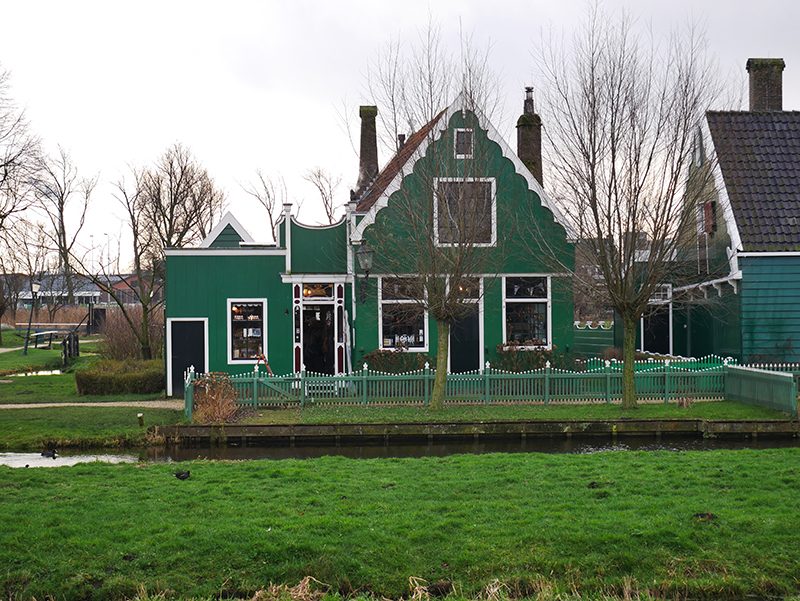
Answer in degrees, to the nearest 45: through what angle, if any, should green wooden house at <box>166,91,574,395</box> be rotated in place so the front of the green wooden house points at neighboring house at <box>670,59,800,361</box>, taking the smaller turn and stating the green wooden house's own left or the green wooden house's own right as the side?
approximately 90° to the green wooden house's own left

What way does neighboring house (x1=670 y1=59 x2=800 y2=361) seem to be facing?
to the viewer's left

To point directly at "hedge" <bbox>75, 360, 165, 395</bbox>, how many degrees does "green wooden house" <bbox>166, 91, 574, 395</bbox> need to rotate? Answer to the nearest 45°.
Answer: approximately 90° to its right

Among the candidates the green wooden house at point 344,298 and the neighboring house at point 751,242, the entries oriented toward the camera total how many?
1

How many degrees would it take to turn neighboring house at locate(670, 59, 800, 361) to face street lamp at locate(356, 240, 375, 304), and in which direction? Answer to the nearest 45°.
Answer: approximately 45° to its left

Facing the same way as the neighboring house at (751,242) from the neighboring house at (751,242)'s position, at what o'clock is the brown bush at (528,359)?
The brown bush is roughly at 11 o'clock from the neighboring house.

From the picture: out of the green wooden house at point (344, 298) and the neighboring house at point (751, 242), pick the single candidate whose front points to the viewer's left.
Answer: the neighboring house
